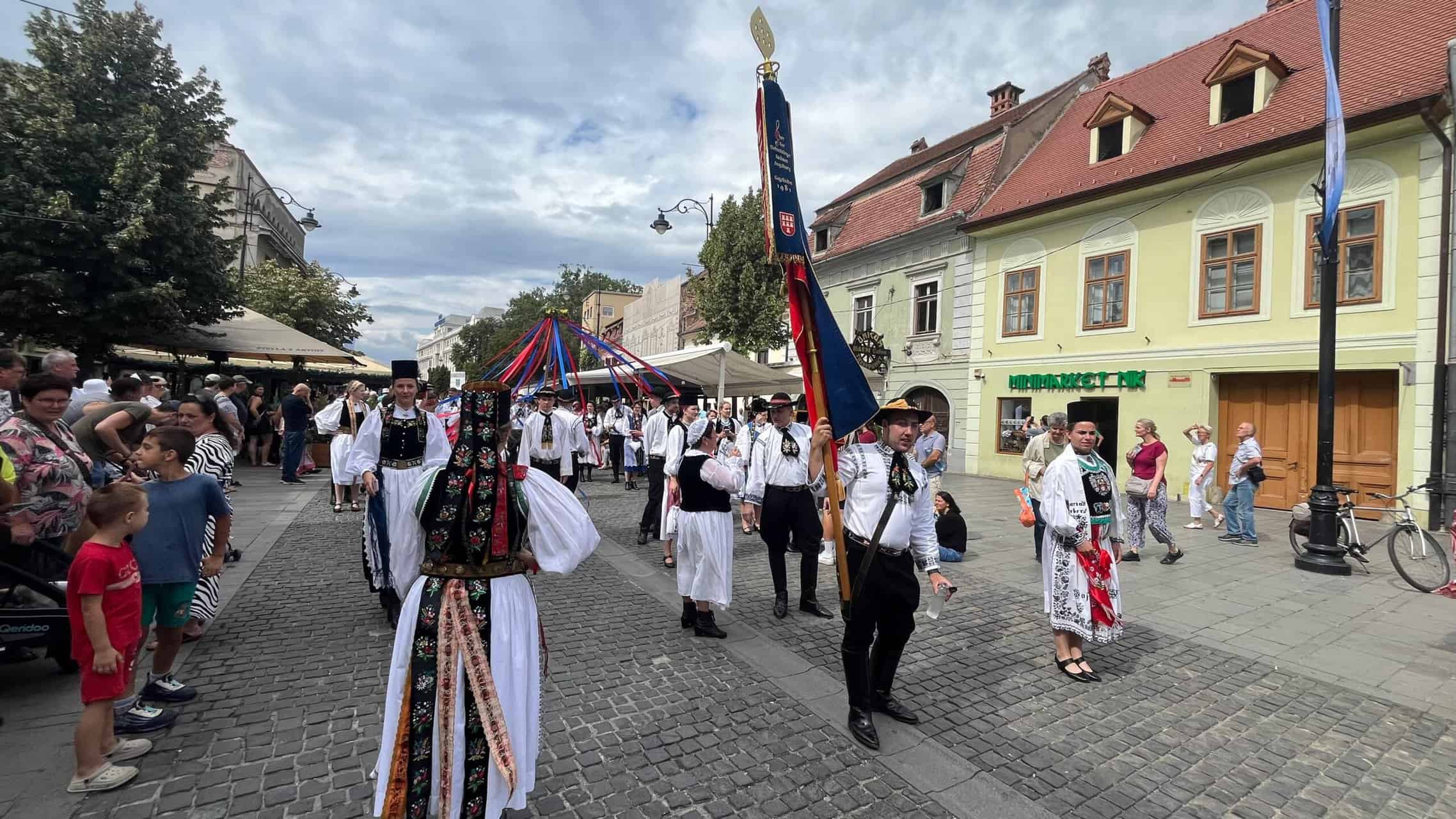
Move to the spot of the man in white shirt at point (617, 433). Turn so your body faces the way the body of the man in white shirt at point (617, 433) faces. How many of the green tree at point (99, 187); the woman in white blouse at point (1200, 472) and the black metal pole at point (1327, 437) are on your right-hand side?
1

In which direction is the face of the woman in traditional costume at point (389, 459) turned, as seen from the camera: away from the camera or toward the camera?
toward the camera

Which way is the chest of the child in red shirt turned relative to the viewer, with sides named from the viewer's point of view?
facing to the right of the viewer

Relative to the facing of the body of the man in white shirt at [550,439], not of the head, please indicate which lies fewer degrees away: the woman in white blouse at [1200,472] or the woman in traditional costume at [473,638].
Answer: the woman in traditional costume

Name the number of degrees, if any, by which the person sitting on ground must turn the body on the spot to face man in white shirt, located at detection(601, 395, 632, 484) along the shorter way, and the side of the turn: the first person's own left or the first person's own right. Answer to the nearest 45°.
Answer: approximately 45° to the first person's own right

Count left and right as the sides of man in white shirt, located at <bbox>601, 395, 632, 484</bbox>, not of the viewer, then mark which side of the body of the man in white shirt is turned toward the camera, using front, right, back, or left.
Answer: front

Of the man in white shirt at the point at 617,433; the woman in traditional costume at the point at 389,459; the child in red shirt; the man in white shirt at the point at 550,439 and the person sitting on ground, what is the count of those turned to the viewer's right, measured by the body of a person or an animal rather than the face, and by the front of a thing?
1

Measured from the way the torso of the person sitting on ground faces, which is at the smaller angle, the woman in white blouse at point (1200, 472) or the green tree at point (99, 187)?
the green tree

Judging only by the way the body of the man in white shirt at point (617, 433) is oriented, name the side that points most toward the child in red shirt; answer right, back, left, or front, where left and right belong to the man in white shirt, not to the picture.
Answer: front

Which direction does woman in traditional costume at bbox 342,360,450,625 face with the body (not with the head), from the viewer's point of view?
toward the camera

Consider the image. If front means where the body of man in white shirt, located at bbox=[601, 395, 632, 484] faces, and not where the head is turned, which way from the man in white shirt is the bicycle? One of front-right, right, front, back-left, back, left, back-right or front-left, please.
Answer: front-left

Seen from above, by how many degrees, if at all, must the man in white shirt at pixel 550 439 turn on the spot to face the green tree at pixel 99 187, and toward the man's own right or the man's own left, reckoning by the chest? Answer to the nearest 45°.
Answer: approximately 135° to the man's own right

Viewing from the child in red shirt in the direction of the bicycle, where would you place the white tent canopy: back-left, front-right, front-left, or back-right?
front-left

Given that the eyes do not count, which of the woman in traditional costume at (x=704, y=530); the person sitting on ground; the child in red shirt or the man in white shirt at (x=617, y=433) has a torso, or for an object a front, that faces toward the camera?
the man in white shirt

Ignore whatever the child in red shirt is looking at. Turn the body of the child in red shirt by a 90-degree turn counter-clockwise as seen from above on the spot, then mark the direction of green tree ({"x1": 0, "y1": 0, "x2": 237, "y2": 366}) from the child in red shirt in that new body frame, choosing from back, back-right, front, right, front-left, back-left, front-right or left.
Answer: front

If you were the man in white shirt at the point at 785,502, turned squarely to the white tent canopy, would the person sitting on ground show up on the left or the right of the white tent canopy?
right
